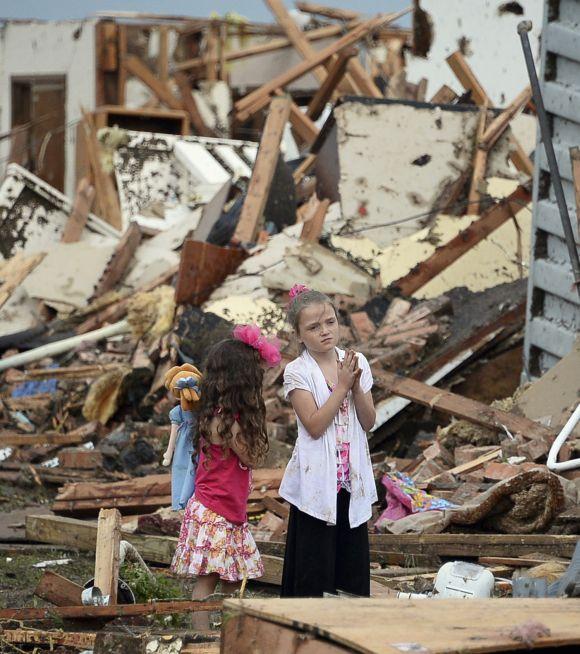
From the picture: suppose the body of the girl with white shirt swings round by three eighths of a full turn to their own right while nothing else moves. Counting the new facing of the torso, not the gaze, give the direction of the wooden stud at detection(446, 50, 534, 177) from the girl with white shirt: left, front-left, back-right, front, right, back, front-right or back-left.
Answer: right

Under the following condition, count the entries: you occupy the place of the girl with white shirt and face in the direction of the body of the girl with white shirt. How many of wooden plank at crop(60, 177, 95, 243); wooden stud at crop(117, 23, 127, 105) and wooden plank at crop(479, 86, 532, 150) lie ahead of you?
0

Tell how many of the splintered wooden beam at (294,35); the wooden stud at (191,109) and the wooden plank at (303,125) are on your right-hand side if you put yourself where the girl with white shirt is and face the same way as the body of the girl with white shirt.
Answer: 0

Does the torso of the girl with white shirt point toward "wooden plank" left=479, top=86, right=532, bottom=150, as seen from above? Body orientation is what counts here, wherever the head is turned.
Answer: no

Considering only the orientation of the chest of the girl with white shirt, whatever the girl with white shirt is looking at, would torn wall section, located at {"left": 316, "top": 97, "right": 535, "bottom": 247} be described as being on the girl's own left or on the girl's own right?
on the girl's own left

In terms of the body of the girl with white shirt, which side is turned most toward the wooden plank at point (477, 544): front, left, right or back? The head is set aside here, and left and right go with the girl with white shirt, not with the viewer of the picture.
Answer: left

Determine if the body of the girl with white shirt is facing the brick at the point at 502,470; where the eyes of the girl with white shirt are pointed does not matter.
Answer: no

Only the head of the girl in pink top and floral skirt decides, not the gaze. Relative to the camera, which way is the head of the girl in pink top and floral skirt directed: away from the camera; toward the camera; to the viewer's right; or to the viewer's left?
away from the camera

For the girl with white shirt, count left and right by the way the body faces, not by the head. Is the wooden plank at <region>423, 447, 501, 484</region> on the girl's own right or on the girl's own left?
on the girl's own left

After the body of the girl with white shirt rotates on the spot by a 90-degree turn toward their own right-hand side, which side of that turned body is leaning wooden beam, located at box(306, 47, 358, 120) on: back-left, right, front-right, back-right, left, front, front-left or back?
back-right

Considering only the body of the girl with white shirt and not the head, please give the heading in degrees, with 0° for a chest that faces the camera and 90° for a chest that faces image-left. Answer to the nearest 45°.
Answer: approximately 315°

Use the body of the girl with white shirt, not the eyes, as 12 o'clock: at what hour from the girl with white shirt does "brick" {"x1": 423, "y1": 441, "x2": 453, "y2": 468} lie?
The brick is roughly at 8 o'clock from the girl with white shirt.

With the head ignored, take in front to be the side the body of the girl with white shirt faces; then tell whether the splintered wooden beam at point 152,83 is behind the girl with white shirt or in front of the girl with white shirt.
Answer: behind

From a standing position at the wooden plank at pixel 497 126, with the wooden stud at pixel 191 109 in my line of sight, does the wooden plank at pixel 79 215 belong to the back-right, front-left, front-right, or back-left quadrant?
front-left

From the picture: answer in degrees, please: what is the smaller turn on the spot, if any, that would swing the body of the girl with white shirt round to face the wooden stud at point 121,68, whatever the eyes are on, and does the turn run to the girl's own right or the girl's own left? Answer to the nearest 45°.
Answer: approximately 135° to the girl's own left

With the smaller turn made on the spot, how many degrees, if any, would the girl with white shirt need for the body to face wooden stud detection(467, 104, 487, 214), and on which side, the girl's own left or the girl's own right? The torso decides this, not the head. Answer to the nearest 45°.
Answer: approximately 135° to the girl's own left

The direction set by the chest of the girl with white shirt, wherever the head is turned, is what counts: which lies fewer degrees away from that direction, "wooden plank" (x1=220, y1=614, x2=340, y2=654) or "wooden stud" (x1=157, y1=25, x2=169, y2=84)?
the wooden plank
